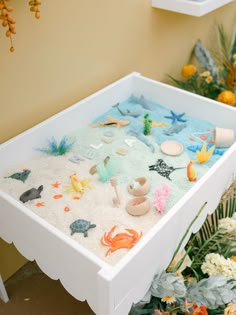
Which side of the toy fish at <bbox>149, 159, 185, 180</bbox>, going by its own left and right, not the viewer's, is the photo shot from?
left

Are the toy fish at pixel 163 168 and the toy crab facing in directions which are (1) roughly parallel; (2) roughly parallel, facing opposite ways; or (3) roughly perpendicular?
roughly perpendicular
